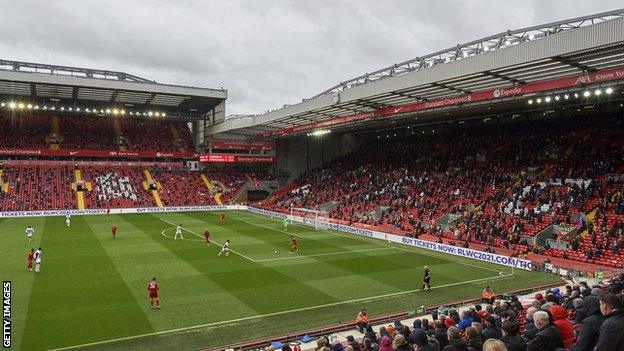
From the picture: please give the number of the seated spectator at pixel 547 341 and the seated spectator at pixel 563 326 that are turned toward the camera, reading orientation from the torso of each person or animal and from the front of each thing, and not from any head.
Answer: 0

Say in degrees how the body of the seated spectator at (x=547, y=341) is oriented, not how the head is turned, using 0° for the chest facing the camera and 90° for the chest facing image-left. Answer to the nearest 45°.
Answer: approximately 135°

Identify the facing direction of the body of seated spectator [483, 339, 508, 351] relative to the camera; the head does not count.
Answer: away from the camera

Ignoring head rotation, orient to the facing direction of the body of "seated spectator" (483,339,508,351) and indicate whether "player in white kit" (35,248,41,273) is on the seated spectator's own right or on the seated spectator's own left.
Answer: on the seated spectator's own left

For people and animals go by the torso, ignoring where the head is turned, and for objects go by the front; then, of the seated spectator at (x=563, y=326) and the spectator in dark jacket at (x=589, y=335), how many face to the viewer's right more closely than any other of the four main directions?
0

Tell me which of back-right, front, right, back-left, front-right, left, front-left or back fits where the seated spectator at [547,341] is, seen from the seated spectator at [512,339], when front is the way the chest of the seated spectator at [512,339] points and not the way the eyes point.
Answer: right
